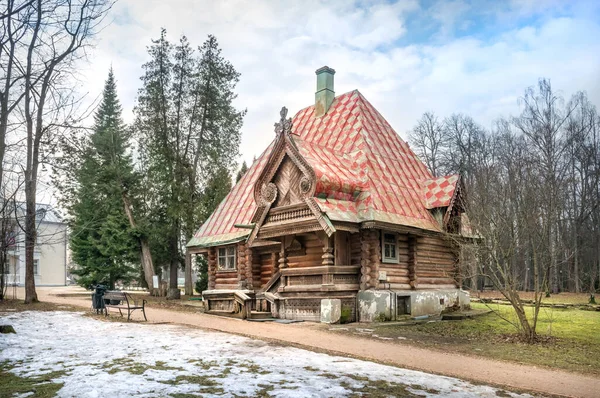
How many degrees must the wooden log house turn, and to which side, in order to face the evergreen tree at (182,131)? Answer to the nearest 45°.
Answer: approximately 90° to its right

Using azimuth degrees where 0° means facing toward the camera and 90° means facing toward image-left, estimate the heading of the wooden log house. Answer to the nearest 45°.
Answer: approximately 45°

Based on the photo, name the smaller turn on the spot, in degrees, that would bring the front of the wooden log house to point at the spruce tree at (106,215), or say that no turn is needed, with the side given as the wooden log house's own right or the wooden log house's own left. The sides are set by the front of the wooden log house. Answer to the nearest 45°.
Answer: approximately 90° to the wooden log house's own right
